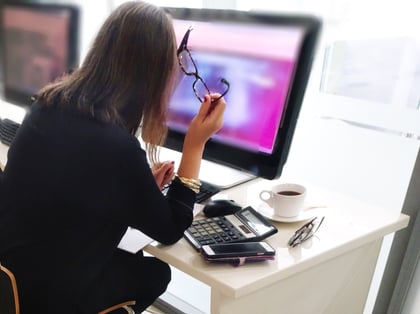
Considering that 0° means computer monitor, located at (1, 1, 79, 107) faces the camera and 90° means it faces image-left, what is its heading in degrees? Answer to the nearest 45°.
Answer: approximately 45°

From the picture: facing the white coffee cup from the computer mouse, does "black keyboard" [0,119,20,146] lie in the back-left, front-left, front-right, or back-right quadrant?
back-left

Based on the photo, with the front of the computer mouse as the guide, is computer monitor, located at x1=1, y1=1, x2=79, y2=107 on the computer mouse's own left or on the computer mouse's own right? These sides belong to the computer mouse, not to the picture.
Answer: on the computer mouse's own left

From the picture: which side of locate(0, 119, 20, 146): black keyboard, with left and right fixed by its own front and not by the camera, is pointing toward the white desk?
left

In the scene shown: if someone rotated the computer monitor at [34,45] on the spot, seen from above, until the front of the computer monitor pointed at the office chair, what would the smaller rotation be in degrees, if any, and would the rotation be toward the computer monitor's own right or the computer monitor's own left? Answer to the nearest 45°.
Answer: approximately 45° to the computer monitor's own left

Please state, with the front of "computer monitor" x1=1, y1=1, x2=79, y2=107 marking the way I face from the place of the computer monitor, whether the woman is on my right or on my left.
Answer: on my left

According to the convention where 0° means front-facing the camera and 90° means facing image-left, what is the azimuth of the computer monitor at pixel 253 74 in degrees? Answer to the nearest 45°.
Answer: approximately 45°

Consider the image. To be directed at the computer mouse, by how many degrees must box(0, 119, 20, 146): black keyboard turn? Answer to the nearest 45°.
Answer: approximately 90° to its left

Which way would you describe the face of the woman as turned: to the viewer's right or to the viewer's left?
to the viewer's right
